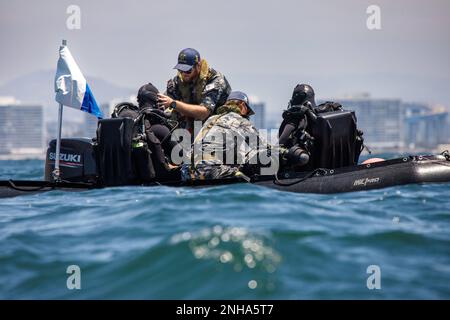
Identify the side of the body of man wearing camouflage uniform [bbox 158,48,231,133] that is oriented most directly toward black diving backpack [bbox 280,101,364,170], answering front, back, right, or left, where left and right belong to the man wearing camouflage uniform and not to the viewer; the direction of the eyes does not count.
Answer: left

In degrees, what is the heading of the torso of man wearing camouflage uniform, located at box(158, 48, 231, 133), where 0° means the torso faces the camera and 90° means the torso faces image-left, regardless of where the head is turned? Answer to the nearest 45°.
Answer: approximately 45°

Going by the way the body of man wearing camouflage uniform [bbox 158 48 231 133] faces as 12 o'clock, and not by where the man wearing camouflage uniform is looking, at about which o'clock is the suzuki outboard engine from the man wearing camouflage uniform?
The suzuki outboard engine is roughly at 2 o'clock from the man wearing camouflage uniform.

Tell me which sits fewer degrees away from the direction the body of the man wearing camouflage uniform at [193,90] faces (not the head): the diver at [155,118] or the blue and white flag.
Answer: the diver

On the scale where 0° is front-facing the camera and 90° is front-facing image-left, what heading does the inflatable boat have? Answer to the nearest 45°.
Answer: approximately 270°

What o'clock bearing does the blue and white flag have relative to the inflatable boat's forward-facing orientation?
The blue and white flag is roughly at 7 o'clock from the inflatable boat.

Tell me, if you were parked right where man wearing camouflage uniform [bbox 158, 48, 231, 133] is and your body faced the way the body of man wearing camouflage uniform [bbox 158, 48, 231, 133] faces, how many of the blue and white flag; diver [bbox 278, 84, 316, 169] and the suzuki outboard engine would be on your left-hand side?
1
